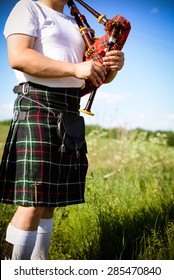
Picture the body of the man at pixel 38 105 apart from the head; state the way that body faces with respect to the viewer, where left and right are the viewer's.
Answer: facing the viewer and to the right of the viewer
